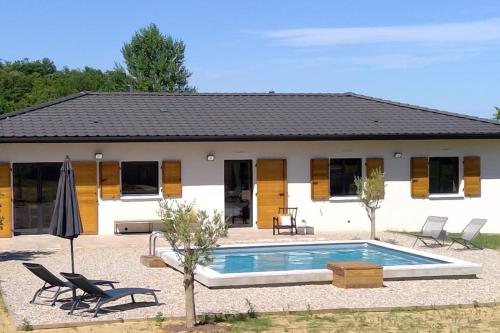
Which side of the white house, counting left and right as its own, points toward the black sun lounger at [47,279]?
front

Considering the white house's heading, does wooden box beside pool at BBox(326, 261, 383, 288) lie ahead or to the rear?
ahead

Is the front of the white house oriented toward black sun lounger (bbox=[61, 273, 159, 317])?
yes

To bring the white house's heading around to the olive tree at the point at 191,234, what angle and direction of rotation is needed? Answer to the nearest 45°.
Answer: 0° — it already faces it

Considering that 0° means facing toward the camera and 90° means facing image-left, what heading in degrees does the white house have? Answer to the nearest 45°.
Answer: approximately 0°

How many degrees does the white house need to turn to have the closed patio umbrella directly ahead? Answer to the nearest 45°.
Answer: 0° — it already faces it

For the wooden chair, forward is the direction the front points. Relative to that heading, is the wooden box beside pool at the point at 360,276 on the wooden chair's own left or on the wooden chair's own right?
on the wooden chair's own left

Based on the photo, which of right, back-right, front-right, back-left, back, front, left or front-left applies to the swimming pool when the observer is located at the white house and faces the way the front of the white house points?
front

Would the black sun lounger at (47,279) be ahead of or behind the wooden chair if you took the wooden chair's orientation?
ahead

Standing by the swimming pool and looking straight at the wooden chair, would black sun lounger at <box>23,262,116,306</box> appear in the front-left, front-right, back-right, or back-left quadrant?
back-left

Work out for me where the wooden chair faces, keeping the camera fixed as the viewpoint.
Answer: facing the viewer and to the left of the viewer

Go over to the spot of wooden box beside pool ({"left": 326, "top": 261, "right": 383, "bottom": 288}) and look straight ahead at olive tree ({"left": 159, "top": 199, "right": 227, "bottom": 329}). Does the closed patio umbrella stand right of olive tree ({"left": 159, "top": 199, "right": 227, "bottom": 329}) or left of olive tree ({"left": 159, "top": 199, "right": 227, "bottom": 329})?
right
